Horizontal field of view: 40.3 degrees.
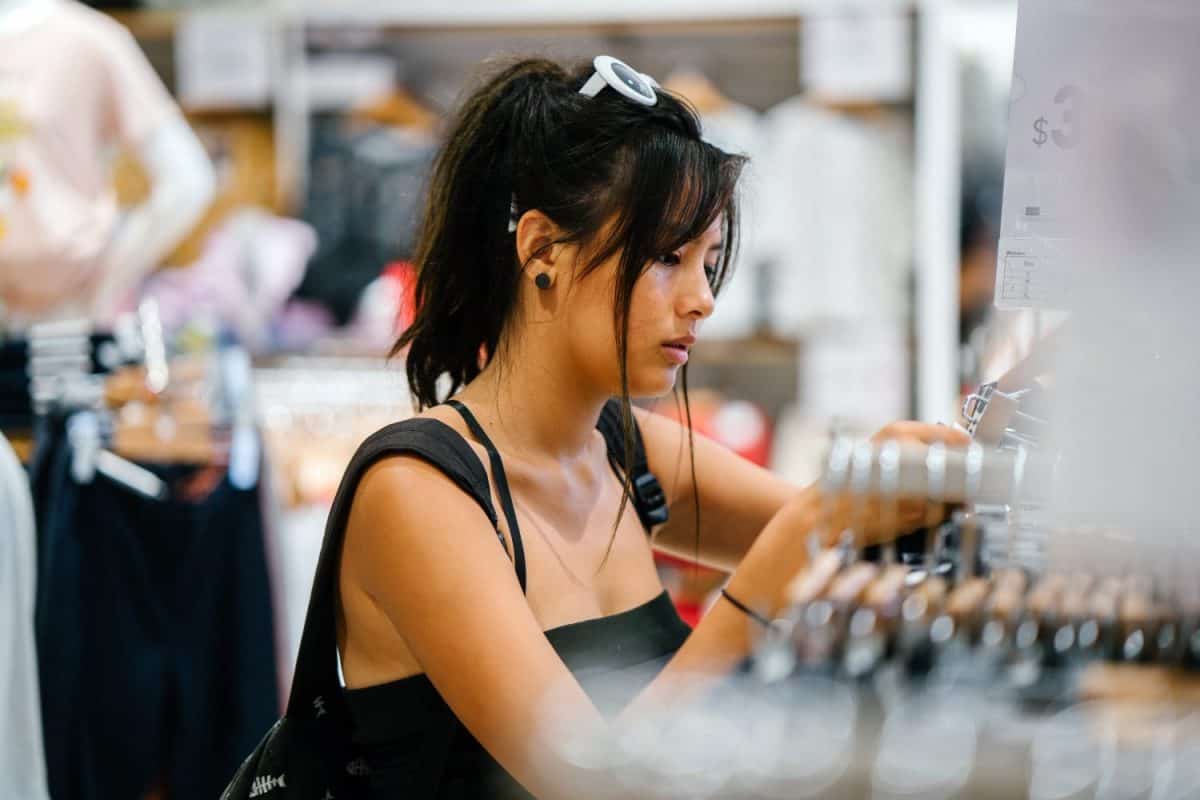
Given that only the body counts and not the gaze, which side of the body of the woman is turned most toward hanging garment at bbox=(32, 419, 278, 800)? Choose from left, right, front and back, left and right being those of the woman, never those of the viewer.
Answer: back

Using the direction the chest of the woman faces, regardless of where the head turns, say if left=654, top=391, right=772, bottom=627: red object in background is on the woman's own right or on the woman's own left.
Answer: on the woman's own left

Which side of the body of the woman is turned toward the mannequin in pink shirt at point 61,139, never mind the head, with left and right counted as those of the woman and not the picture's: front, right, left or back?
back

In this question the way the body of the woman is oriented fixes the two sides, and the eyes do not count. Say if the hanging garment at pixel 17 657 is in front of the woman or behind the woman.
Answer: behind

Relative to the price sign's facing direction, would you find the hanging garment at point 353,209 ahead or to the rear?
to the rear

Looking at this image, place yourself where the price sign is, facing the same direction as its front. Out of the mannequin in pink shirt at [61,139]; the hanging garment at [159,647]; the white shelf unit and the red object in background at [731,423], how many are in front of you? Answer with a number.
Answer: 0

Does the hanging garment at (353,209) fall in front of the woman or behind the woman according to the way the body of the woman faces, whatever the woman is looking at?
behind

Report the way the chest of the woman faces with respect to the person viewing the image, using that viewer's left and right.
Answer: facing the viewer and to the right of the viewer

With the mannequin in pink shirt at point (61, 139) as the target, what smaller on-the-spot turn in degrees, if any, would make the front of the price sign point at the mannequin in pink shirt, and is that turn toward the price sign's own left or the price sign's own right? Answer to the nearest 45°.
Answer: approximately 135° to the price sign's own right

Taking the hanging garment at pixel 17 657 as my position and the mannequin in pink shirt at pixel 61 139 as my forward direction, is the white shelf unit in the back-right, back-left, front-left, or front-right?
front-right

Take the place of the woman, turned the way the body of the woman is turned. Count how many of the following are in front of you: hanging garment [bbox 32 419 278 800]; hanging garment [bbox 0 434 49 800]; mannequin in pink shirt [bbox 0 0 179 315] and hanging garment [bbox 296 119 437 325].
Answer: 0

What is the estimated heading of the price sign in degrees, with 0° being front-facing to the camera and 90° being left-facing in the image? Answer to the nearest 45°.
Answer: approximately 0°

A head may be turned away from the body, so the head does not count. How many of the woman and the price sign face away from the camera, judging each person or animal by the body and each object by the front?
0

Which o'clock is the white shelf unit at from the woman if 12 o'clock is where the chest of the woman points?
The white shelf unit is roughly at 8 o'clock from the woman.
